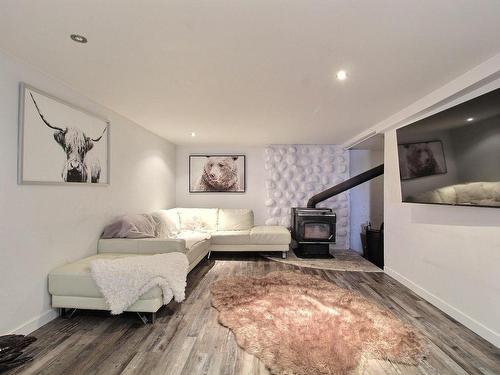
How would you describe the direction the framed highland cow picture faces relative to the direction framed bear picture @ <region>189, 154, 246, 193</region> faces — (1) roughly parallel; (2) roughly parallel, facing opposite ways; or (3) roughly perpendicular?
roughly perpendicular

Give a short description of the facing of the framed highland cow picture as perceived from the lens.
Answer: facing the viewer and to the right of the viewer

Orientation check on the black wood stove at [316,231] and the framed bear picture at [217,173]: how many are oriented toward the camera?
2

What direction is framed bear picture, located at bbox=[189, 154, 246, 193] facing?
toward the camera

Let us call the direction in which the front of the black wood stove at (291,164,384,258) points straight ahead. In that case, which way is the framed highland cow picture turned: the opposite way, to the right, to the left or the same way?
to the left

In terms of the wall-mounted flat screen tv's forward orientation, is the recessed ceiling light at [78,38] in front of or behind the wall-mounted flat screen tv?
in front

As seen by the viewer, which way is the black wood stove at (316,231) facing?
toward the camera

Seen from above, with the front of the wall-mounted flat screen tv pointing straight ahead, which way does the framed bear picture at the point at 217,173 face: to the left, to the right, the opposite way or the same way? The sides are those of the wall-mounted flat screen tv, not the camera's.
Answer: to the left

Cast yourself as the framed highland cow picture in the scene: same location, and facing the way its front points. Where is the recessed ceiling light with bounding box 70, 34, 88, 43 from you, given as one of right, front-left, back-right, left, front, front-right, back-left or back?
front-right

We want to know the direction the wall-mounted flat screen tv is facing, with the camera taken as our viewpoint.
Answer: facing the viewer and to the left of the viewer

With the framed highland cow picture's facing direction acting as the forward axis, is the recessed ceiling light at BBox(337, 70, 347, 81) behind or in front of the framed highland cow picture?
in front

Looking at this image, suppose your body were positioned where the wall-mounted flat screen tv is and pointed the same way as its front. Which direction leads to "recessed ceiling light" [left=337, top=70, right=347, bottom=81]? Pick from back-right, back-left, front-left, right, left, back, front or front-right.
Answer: front

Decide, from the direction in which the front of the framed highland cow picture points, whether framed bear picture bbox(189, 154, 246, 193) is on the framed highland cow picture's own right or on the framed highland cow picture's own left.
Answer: on the framed highland cow picture's own left

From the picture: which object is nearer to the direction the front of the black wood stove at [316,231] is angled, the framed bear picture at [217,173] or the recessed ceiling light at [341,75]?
the recessed ceiling light

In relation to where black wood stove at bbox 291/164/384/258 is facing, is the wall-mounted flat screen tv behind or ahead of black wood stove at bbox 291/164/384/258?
ahead

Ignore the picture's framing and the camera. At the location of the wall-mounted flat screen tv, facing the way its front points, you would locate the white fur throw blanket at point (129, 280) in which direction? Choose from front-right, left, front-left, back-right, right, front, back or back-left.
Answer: front

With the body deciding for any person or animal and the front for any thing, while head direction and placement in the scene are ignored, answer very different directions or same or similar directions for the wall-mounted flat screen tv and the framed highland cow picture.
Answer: very different directions
